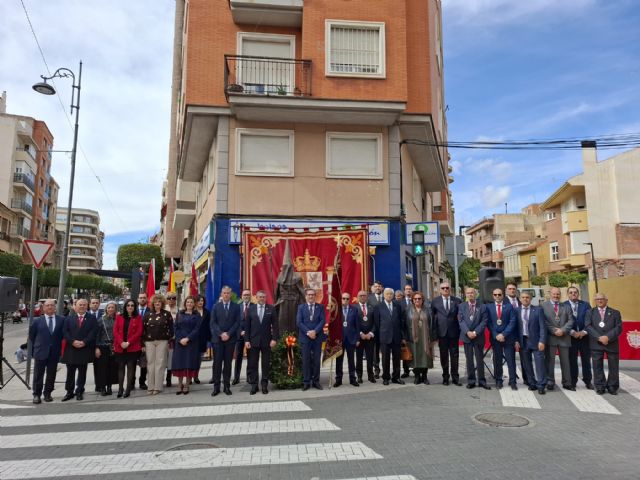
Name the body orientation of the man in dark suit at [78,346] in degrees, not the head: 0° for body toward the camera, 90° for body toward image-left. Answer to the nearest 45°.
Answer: approximately 0°

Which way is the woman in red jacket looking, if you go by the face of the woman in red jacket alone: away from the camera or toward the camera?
toward the camera

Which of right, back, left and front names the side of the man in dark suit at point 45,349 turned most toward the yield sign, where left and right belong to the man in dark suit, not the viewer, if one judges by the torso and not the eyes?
back

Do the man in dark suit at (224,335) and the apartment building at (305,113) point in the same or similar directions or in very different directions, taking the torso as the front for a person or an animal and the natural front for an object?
same or similar directions

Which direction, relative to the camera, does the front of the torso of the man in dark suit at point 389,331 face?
toward the camera

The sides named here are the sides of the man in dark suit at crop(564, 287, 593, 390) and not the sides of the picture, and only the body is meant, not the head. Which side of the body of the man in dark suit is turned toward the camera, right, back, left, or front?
front

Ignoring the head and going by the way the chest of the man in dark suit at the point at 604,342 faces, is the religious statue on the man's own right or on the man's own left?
on the man's own right

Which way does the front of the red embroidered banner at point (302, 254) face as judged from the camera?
facing the viewer

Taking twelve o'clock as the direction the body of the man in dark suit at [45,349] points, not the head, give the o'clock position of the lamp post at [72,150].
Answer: The lamp post is roughly at 6 o'clock from the man in dark suit.

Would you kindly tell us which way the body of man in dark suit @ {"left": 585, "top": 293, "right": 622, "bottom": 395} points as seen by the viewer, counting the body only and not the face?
toward the camera

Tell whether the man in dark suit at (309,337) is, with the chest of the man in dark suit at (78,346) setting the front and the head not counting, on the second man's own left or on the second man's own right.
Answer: on the second man's own left

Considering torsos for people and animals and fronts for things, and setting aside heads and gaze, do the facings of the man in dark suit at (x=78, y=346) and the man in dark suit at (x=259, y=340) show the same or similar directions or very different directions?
same or similar directions
